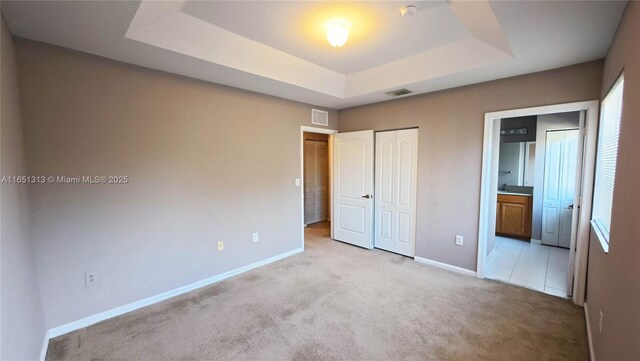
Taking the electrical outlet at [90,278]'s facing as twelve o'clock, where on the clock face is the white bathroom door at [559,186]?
The white bathroom door is roughly at 10 o'clock from the electrical outlet.

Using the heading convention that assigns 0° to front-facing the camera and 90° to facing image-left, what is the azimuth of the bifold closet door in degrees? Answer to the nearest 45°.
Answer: approximately 315°

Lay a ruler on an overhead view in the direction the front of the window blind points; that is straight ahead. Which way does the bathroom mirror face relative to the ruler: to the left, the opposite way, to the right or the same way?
to the left

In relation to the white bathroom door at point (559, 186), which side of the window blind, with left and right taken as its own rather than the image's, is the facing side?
right

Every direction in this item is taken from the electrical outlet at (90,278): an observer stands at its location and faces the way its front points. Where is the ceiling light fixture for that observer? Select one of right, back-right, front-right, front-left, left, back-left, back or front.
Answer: front-left

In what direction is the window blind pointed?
to the viewer's left

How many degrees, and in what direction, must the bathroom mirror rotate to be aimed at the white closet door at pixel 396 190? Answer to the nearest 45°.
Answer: approximately 45° to its right

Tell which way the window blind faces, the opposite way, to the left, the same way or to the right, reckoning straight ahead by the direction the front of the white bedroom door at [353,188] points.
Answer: to the right

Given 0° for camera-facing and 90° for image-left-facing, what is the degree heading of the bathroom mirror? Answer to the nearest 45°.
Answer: approximately 0°
